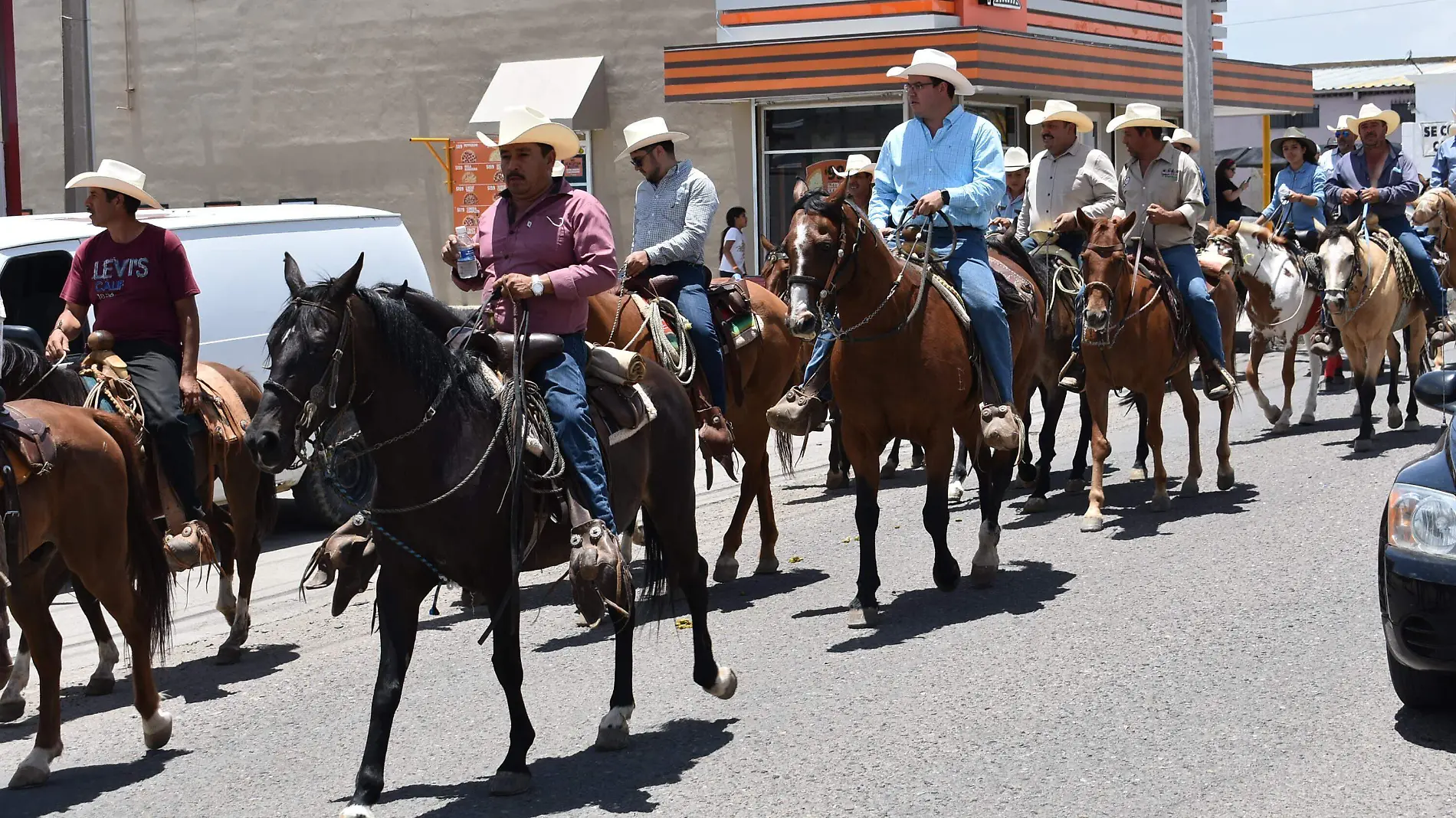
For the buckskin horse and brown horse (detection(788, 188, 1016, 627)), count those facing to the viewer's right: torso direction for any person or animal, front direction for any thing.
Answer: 0

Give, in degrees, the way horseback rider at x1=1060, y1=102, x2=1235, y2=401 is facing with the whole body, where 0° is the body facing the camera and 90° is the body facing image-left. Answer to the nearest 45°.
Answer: approximately 45°

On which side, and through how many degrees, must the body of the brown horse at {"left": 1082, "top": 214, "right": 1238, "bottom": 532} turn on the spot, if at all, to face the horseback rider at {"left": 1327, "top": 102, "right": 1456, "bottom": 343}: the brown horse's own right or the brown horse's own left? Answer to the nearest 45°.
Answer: approximately 180°

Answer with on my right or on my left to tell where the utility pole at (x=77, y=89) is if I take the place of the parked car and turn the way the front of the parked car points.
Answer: on my right

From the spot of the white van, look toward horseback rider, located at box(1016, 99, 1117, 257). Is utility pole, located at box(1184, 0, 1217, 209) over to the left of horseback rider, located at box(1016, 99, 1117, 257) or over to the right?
left

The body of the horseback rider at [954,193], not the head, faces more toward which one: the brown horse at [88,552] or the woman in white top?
the brown horse

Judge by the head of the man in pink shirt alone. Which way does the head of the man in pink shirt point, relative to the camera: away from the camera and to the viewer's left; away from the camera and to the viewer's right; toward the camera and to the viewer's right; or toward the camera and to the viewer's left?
toward the camera and to the viewer's left

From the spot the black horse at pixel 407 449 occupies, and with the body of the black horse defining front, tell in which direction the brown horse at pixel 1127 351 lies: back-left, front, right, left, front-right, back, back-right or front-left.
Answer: back

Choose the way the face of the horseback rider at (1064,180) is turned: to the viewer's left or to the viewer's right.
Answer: to the viewer's left

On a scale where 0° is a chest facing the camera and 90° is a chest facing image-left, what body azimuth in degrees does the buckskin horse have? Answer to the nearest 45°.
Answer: approximately 45°

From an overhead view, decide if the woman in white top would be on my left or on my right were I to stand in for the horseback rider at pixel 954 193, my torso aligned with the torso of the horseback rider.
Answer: on my right

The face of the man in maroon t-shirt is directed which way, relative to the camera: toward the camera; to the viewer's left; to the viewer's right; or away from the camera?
to the viewer's left

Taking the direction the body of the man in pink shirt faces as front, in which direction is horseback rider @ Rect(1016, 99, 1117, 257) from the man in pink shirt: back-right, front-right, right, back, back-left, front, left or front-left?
back
